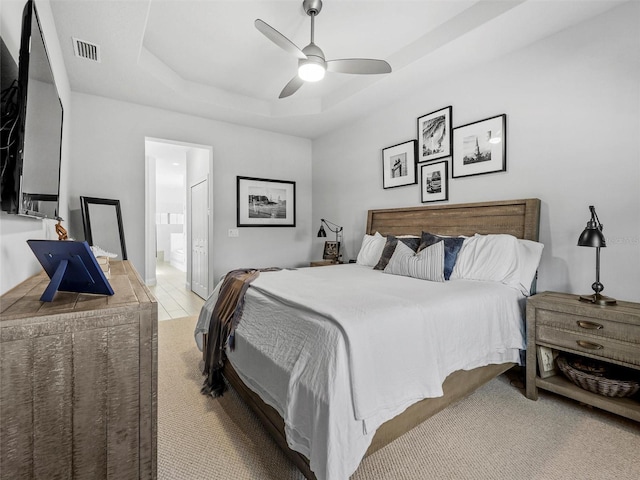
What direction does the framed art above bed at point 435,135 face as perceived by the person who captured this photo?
facing the viewer and to the left of the viewer

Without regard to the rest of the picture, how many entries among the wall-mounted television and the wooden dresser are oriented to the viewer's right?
2

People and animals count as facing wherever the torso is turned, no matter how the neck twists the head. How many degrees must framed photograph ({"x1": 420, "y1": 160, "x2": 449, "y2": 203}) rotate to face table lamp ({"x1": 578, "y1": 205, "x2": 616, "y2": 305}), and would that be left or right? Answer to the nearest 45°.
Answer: approximately 90° to its left

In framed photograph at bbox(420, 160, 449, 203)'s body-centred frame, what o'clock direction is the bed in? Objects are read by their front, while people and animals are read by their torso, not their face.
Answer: The bed is roughly at 11 o'clock from the framed photograph.

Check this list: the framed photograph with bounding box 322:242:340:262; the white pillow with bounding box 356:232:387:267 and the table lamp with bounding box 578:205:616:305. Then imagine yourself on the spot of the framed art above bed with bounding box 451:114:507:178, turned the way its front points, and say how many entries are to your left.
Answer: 1

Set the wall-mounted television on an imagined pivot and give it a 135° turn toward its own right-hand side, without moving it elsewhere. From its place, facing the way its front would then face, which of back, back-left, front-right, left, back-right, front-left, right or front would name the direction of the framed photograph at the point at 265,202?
back

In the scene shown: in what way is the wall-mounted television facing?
to the viewer's right

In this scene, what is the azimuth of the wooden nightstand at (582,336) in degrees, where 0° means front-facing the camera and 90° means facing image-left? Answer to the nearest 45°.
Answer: approximately 45°

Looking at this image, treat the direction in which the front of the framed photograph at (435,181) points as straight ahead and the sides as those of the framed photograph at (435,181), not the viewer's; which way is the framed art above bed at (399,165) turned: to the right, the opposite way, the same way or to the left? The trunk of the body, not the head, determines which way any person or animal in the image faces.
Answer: the same way

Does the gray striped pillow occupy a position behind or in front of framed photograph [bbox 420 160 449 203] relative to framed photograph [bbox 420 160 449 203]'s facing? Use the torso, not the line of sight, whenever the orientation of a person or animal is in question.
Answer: in front

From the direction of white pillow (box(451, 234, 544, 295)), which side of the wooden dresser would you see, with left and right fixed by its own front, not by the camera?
front

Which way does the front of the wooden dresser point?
to the viewer's right

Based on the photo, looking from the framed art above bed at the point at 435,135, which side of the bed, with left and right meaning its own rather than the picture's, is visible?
back

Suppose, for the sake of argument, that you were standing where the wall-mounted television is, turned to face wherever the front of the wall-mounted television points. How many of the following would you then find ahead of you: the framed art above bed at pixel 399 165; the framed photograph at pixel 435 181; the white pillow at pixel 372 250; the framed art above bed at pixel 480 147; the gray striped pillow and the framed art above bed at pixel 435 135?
6
